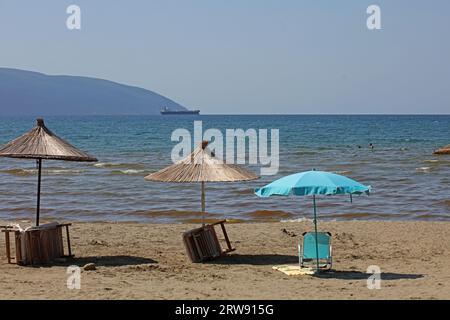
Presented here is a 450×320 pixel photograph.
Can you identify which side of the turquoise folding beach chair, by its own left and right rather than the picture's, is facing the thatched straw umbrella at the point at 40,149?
left

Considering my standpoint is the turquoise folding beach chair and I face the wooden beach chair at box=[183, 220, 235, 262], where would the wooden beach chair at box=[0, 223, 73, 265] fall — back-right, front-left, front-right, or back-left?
front-left

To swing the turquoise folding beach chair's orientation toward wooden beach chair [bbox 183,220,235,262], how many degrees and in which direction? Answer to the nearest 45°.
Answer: approximately 90° to its left

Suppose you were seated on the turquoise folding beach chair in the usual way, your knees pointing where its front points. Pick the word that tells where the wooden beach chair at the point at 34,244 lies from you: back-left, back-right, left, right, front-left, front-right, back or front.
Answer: left

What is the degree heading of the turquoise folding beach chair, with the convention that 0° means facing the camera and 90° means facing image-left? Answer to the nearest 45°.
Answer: approximately 180°

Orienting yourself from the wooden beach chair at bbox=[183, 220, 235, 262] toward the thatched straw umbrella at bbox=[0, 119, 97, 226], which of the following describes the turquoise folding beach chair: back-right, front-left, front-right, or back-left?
back-left
